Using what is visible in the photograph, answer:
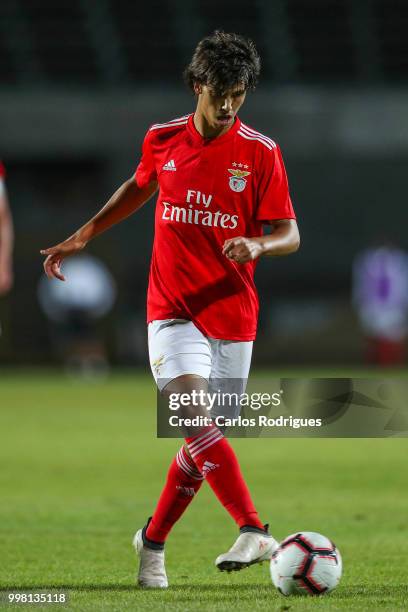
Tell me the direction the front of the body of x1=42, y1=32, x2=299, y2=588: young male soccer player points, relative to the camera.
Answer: toward the camera
